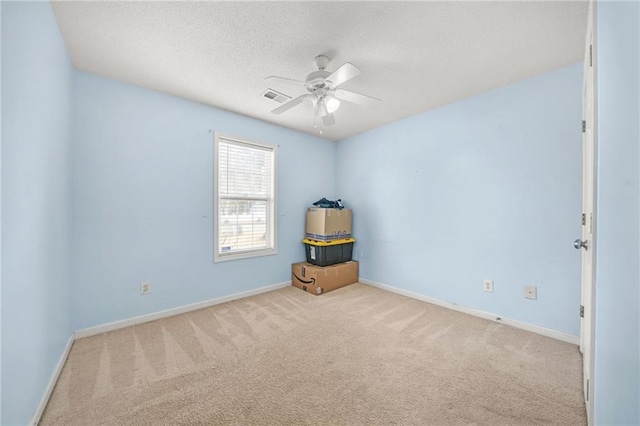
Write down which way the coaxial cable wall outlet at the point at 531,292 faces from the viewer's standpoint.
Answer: facing the viewer

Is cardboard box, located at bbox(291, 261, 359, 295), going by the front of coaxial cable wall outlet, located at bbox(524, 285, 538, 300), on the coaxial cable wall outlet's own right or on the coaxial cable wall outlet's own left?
on the coaxial cable wall outlet's own right

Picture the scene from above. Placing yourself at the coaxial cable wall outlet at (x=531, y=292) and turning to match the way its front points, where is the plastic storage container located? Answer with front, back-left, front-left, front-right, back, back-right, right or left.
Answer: right

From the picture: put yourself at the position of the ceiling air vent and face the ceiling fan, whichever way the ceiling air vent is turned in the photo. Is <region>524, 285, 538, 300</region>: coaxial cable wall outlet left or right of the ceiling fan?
left

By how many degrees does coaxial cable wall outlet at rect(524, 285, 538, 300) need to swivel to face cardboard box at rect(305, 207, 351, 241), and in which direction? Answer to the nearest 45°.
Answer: approximately 90° to its right

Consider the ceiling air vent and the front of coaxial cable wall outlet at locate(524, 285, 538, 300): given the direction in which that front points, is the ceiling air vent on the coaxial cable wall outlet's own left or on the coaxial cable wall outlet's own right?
on the coaxial cable wall outlet's own right

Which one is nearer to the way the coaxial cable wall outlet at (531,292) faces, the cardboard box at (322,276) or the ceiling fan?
the ceiling fan

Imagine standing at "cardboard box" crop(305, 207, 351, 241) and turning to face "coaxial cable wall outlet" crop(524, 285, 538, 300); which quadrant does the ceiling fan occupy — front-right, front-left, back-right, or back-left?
front-right

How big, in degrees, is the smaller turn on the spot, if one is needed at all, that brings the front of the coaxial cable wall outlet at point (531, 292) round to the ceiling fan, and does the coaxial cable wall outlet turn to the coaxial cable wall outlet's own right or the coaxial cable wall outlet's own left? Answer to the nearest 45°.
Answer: approximately 45° to the coaxial cable wall outlet's own right
